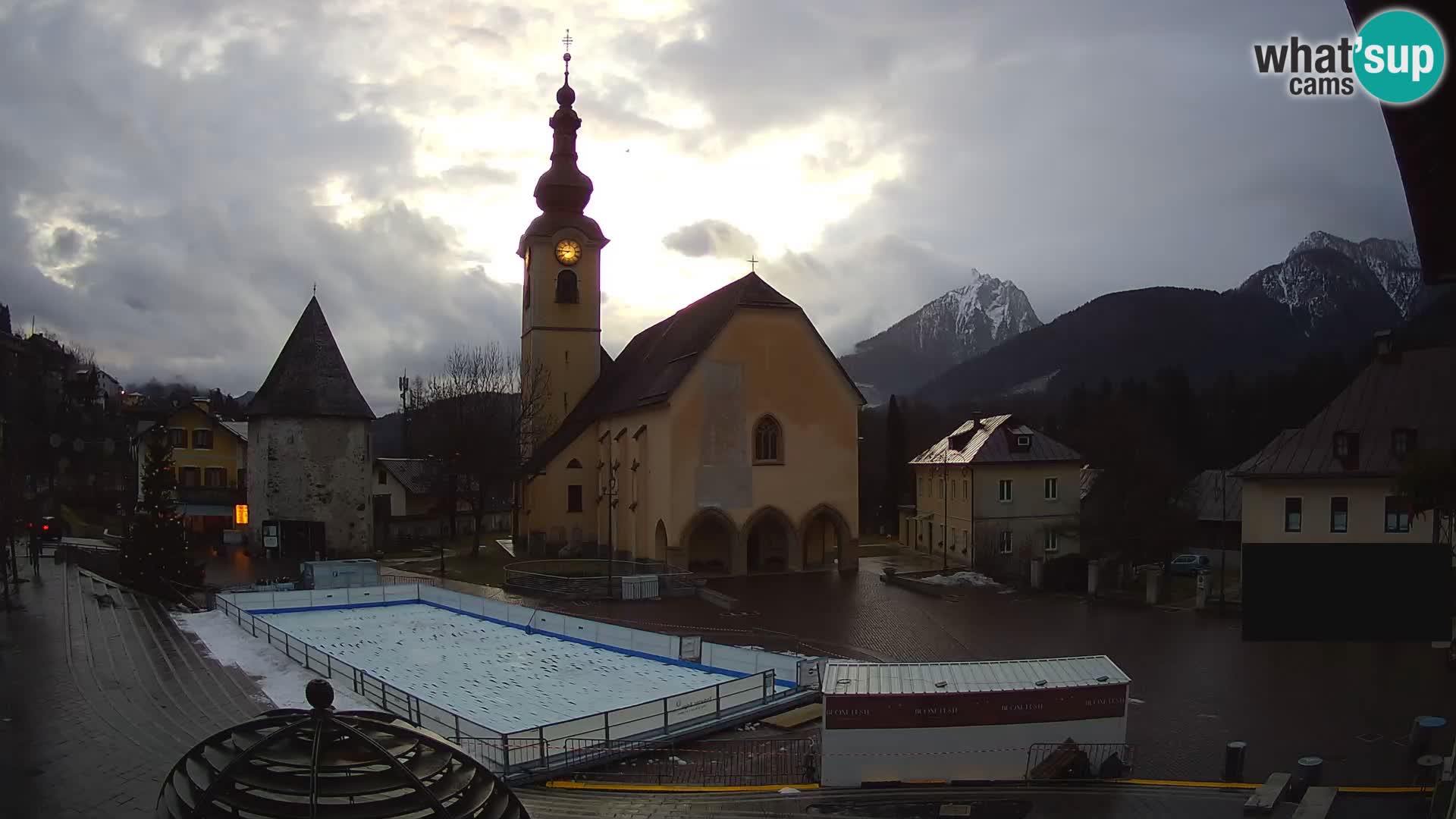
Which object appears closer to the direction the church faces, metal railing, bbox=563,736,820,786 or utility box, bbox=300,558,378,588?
the metal railing

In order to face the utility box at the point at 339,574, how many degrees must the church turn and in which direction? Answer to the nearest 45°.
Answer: approximately 90° to its right

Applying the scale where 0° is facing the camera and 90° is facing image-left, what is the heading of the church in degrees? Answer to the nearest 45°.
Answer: approximately 315°

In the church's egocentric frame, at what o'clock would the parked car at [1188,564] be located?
The parked car is roughly at 10 o'clock from the church.

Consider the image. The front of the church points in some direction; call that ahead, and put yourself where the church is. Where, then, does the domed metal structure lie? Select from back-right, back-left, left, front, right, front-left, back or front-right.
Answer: front-right

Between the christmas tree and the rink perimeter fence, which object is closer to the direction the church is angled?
the rink perimeter fence

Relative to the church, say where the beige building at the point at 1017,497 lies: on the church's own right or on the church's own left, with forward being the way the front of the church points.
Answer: on the church's own left

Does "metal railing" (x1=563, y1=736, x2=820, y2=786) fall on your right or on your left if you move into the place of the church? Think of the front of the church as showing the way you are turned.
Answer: on your right

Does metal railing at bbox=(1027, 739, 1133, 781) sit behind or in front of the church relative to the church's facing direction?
in front

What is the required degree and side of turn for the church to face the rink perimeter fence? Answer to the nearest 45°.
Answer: approximately 45° to its right
